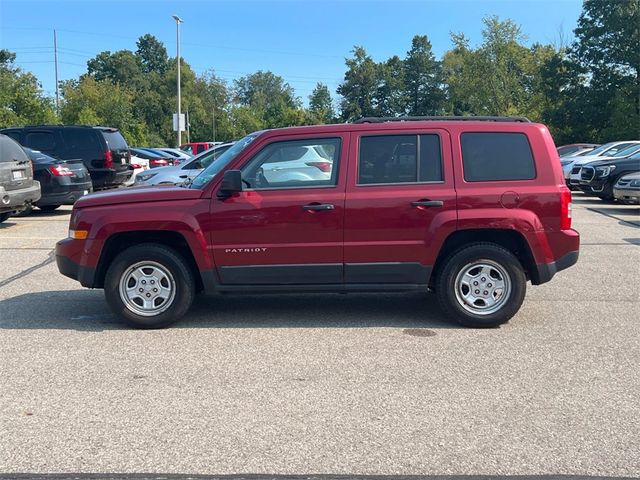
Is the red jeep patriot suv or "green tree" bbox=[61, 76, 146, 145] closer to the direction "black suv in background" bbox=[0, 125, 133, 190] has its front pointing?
the green tree

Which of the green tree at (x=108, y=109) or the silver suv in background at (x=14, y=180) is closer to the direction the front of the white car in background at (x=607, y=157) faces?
the silver suv in background

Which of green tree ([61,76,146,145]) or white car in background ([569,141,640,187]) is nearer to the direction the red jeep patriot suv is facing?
the green tree

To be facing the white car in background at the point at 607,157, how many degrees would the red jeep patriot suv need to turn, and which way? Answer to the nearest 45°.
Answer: approximately 135° to its right

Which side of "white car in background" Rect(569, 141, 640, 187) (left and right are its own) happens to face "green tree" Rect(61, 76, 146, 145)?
right

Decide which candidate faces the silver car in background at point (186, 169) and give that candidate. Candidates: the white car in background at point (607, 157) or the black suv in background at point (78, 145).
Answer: the white car in background at point (607, 157)

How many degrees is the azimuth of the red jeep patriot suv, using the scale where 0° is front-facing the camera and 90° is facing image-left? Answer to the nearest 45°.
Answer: approximately 90°

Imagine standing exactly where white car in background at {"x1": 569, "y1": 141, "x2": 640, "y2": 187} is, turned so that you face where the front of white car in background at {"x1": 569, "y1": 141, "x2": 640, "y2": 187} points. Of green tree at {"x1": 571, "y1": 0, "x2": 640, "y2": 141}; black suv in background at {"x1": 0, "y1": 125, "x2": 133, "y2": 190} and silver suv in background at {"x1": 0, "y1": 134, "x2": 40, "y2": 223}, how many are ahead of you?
2

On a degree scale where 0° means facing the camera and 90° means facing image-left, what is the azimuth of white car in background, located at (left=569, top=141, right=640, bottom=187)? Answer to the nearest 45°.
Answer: approximately 45°

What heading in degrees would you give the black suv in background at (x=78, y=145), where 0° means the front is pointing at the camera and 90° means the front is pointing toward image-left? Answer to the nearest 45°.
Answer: approximately 135°

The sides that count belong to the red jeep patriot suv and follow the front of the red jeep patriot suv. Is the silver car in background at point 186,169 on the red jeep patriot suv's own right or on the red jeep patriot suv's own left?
on the red jeep patriot suv's own right
